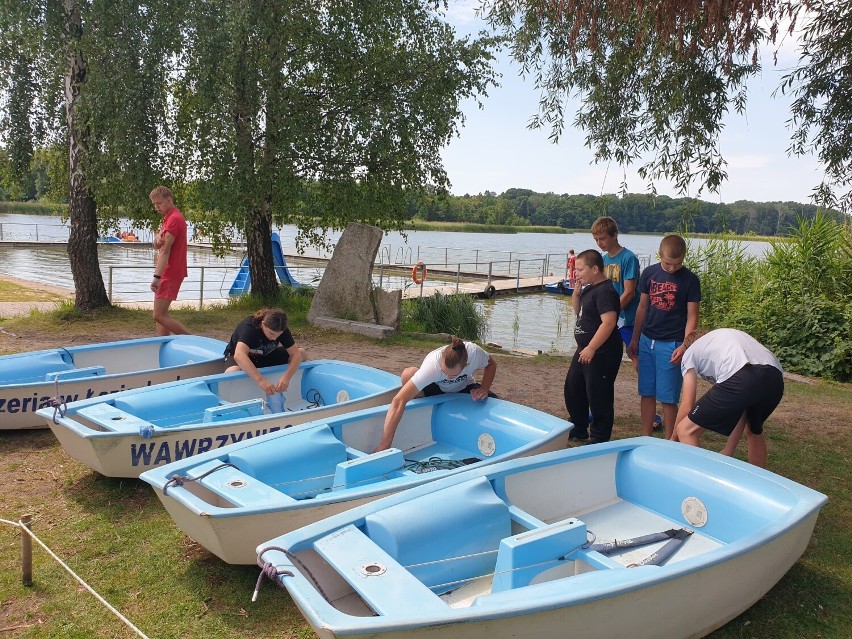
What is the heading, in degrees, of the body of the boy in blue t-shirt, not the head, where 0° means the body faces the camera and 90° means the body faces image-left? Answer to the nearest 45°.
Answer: approximately 45°

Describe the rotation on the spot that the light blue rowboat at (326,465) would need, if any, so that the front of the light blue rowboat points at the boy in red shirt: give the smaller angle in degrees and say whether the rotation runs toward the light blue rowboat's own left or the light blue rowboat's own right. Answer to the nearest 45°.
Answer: approximately 90° to the light blue rowboat's own right

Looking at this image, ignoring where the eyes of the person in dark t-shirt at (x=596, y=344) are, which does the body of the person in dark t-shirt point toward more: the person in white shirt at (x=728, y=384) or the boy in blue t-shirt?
the person in white shirt

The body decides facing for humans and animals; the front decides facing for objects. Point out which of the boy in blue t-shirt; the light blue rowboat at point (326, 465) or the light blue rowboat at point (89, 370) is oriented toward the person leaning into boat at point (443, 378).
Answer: the boy in blue t-shirt

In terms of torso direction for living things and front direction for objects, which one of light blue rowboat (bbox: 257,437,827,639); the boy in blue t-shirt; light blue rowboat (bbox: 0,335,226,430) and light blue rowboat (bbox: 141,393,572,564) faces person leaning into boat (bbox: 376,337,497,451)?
the boy in blue t-shirt

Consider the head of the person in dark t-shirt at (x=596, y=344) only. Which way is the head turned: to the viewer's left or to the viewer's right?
to the viewer's left
